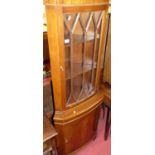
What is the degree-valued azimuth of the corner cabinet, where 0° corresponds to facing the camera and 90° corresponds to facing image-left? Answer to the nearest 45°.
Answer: approximately 315°
